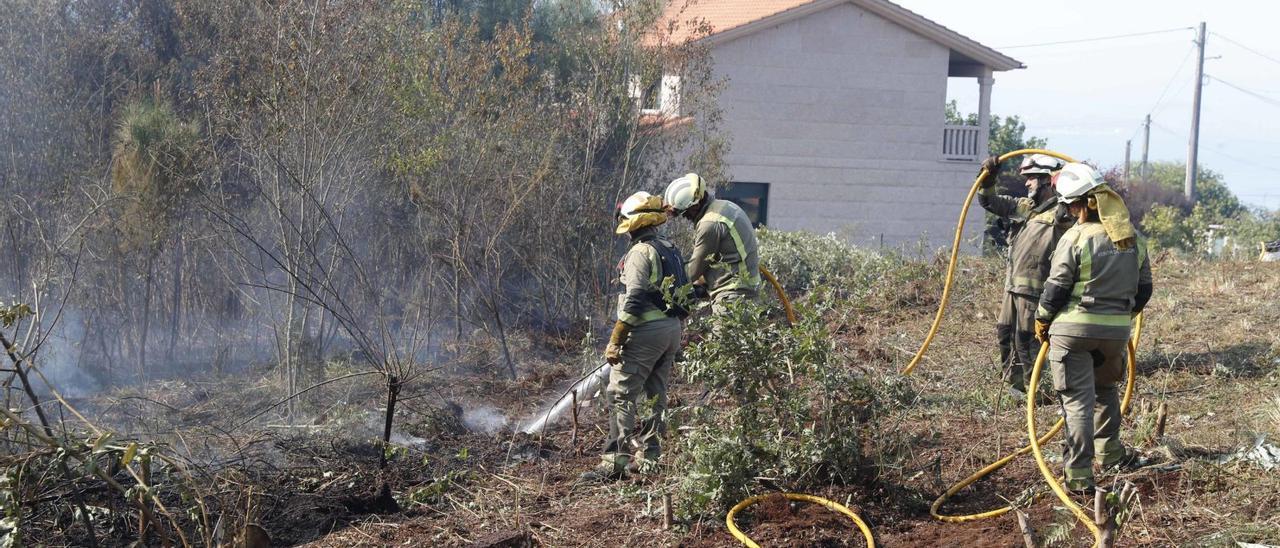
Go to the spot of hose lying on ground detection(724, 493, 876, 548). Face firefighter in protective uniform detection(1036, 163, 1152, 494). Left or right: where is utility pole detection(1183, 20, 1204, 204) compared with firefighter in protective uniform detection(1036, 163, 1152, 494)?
left

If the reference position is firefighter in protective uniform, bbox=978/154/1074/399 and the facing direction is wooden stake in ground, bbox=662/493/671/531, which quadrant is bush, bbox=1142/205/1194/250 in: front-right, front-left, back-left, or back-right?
back-right

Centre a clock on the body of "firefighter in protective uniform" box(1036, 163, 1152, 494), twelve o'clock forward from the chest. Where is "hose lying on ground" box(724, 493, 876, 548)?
The hose lying on ground is roughly at 9 o'clock from the firefighter in protective uniform.

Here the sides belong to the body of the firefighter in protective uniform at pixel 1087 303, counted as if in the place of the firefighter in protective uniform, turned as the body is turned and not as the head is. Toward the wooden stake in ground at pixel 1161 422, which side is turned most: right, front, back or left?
right

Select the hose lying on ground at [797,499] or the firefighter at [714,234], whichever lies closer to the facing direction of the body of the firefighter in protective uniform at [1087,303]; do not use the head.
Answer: the firefighter

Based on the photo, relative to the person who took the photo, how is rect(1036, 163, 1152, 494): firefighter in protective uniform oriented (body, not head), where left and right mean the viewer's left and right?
facing away from the viewer and to the left of the viewer

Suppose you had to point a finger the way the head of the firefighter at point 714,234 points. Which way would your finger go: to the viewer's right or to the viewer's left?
to the viewer's left

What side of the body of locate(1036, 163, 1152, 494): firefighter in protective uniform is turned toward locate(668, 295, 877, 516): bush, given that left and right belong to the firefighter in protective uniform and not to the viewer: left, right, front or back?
left
